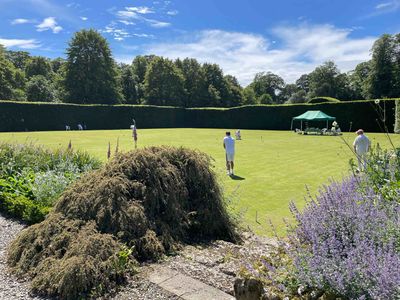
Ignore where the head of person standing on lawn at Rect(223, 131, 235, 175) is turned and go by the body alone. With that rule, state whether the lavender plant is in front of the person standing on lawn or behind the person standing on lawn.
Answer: behind

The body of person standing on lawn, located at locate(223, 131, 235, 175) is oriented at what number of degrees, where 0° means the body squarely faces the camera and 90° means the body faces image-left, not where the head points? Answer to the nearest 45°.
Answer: approximately 180°

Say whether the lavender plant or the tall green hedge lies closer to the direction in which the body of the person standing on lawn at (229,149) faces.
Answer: the tall green hedge

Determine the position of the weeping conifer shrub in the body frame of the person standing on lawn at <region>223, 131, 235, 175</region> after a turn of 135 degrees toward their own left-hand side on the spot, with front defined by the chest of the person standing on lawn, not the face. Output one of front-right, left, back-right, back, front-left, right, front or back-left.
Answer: front-left

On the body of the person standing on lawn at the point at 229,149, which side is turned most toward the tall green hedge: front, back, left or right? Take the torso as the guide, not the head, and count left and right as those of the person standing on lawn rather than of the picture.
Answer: front
